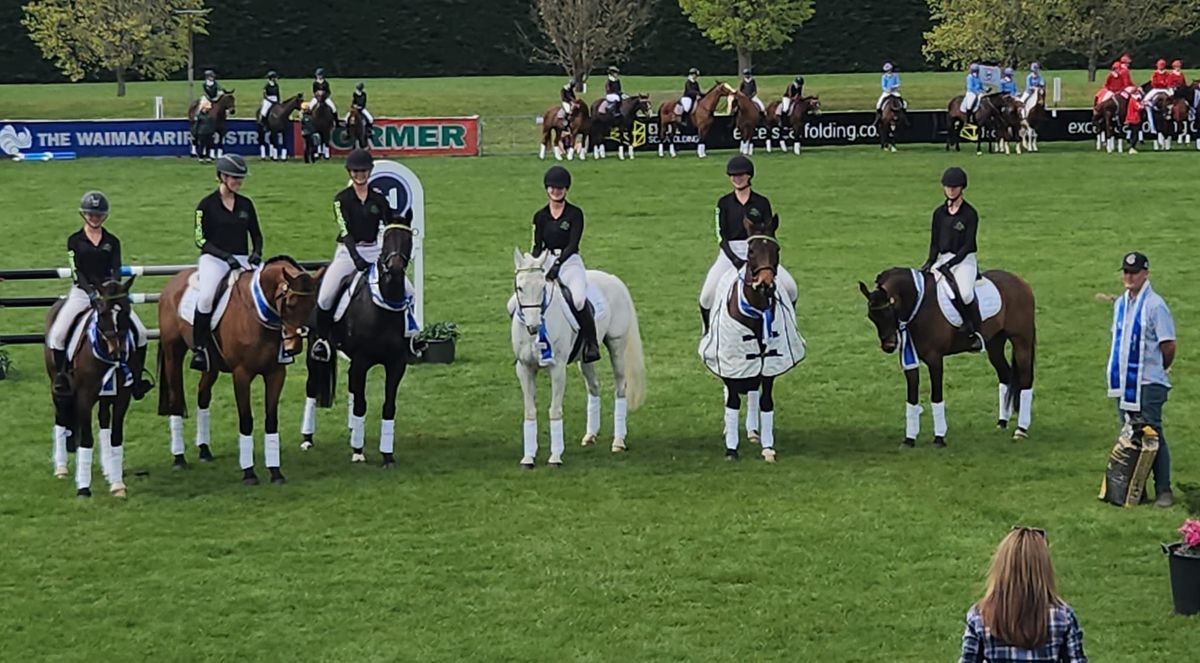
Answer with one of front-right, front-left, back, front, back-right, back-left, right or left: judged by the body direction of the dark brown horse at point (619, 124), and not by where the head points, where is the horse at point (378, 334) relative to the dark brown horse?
right

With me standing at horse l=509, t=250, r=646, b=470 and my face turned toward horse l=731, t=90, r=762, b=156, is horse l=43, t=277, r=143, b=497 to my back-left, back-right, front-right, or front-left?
back-left

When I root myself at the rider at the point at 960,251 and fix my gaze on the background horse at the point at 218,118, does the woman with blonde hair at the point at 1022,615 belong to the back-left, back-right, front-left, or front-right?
back-left

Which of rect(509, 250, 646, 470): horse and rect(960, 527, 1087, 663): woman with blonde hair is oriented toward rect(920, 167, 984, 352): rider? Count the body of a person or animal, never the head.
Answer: the woman with blonde hair

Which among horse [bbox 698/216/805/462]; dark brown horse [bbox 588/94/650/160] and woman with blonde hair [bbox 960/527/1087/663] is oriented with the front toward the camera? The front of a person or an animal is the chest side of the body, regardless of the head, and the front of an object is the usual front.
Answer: the horse

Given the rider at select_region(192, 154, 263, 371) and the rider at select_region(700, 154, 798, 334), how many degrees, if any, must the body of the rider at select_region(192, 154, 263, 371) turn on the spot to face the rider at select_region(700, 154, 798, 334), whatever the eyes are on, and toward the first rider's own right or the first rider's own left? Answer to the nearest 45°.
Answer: approximately 45° to the first rider's own left

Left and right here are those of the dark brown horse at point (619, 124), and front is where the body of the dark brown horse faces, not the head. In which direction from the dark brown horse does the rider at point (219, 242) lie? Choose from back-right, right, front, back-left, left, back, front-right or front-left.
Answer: right

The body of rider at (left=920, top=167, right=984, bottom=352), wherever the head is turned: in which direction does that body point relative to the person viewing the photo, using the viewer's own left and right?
facing the viewer and to the left of the viewer

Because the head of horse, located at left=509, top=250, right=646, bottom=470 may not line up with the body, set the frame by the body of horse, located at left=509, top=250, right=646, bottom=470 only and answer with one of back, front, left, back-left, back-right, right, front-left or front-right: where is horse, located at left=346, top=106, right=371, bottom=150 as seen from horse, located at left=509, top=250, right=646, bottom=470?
back-right

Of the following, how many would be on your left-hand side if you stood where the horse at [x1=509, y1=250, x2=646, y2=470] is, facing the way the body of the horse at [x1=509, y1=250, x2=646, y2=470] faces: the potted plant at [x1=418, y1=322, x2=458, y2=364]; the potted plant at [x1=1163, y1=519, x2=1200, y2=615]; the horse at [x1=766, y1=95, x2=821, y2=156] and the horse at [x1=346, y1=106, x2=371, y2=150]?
1

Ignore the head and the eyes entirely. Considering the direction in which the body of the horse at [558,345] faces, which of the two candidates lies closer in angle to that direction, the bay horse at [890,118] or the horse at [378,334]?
the horse

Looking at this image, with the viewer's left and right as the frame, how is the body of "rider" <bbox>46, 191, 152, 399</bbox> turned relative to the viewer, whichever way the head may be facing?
facing the viewer

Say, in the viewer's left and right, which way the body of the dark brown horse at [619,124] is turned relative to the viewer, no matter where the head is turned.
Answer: facing to the right of the viewer

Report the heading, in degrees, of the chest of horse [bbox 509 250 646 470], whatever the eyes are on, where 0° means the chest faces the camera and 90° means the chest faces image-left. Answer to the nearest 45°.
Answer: approximately 45°

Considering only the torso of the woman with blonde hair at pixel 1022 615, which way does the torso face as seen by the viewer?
away from the camera

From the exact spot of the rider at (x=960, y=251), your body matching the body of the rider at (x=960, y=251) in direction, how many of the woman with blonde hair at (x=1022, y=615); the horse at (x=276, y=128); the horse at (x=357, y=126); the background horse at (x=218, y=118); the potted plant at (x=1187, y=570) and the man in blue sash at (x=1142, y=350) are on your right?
3

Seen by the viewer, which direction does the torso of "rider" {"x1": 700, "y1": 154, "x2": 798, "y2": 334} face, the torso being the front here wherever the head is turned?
toward the camera

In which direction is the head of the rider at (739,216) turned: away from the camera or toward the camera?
toward the camera

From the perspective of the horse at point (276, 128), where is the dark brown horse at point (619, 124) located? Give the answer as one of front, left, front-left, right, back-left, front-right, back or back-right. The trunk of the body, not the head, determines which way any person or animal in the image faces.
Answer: front-left

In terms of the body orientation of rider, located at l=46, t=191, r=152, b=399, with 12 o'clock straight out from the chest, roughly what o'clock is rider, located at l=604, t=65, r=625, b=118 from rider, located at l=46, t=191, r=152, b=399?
rider, located at l=604, t=65, r=625, b=118 is roughly at 7 o'clock from rider, located at l=46, t=191, r=152, b=399.

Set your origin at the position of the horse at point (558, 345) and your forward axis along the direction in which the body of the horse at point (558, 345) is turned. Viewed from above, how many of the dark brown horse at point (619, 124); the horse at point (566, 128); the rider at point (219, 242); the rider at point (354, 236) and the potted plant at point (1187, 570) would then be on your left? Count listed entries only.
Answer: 1
